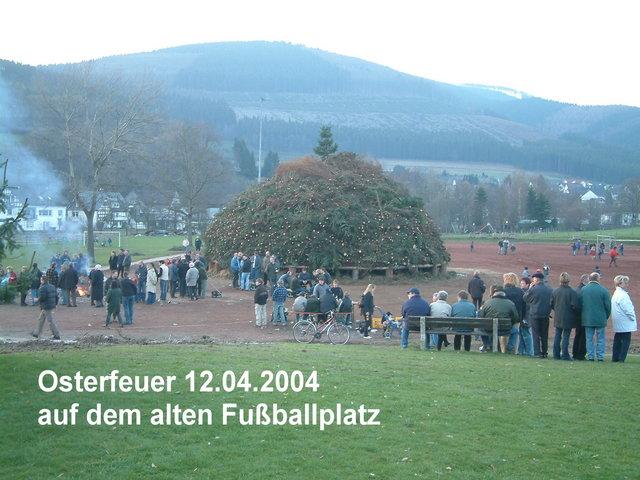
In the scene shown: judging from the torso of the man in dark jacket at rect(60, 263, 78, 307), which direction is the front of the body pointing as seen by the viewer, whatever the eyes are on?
away from the camera

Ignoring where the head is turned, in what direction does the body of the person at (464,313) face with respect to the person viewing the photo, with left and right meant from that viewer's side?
facing away from the viewer

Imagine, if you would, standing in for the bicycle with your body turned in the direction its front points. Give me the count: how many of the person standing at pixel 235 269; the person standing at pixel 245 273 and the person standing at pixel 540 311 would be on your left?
2

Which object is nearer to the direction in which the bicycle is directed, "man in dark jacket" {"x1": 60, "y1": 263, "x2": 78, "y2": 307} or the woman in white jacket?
the woman in white jacket

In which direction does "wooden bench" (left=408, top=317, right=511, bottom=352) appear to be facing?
away from the camera

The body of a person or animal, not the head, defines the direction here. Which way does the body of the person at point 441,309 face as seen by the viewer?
away from the camera

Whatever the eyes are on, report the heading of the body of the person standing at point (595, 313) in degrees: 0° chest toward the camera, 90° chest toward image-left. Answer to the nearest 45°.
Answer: approximately 180°

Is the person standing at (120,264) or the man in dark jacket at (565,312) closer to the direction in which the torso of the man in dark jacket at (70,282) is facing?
the person standing

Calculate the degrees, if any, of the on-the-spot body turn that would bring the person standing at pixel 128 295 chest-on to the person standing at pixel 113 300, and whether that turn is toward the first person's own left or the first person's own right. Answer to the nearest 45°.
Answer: approximately 135° to the first person's own left

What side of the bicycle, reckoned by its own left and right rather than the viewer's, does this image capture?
right
